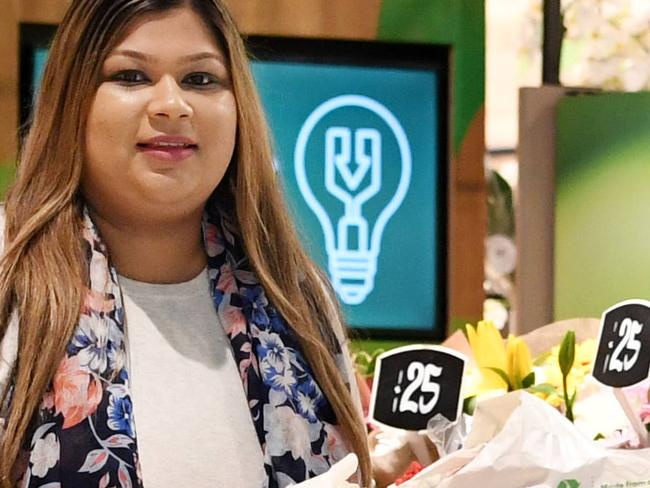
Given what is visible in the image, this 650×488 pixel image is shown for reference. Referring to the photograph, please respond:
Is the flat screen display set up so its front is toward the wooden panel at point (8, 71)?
no

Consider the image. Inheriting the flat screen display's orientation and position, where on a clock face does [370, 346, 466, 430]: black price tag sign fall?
The black price tag sign is roughly at 12 o'clock from the flat screen display.

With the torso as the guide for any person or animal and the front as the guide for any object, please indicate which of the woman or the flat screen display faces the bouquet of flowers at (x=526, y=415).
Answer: the flat screen display

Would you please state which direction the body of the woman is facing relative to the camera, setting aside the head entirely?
toward the camera

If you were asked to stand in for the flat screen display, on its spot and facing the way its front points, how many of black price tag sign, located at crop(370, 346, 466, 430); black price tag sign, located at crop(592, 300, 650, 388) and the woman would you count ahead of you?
3

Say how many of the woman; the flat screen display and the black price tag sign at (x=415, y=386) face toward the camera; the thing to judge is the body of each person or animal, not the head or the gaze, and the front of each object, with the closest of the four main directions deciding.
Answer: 3

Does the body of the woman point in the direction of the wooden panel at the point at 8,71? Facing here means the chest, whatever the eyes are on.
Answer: no

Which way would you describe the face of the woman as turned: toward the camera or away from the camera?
toward the camera

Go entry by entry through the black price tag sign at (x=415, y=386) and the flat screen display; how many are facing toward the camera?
2

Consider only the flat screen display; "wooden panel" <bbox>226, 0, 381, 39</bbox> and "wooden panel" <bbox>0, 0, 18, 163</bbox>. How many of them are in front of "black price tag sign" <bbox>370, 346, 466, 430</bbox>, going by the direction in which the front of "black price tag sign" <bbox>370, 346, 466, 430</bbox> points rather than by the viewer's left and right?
0

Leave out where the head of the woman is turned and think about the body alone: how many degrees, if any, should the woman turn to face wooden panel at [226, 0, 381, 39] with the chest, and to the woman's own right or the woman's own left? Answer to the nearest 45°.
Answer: approximately 180°

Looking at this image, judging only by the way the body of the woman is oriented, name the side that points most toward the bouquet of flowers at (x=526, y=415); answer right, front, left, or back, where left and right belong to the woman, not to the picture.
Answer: left

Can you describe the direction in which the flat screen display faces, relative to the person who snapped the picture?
facing the viewer

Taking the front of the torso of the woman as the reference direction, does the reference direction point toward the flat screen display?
no

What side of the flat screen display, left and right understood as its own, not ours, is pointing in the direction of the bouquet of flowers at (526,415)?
front
